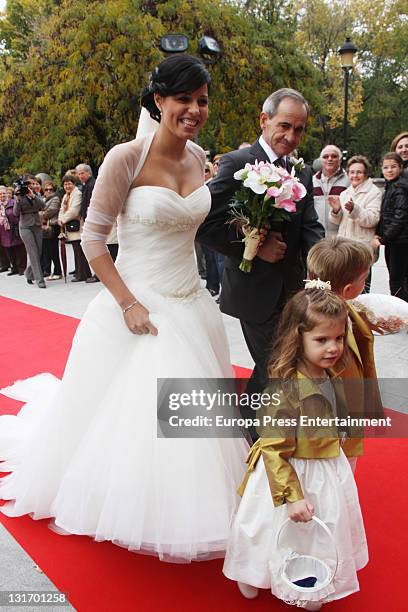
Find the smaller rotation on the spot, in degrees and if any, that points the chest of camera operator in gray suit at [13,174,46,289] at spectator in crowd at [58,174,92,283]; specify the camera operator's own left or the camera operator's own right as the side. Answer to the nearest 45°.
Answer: approximately 45° to the camera operator's own left

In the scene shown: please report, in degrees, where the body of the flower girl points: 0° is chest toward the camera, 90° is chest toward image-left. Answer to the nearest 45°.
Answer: approximately 315°

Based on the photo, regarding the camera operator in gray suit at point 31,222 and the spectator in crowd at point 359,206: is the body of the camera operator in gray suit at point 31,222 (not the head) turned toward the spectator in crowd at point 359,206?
no

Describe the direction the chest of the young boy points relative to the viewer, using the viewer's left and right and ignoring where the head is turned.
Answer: facing away from the viewer and to the right of the viewer

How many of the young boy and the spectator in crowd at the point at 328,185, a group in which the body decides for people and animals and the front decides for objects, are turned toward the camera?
1

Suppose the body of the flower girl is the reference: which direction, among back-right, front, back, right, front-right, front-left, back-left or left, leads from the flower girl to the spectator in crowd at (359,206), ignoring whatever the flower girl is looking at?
back-left

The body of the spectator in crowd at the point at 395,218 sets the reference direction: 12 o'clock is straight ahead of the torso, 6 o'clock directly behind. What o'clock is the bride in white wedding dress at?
The bride in white wedding dress is roughly at 11 o'clock from the spectator in crowd.

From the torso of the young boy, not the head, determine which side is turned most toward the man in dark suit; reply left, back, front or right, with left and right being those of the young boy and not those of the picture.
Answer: left

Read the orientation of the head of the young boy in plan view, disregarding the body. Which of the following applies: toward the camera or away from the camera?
away from the camera

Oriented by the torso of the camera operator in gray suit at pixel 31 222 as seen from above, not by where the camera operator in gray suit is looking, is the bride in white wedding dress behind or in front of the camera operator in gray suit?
in front

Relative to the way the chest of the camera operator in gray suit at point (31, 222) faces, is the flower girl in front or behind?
in front

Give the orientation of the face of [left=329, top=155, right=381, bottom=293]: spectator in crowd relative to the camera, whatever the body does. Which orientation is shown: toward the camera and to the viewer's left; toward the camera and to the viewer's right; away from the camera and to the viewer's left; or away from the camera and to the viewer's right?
toward the camera and to the viewer's left
